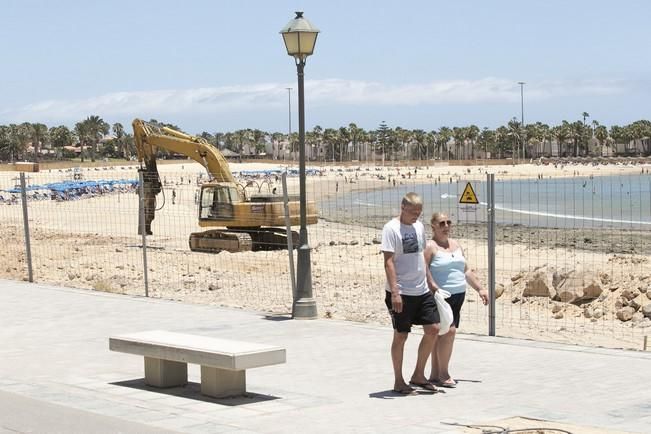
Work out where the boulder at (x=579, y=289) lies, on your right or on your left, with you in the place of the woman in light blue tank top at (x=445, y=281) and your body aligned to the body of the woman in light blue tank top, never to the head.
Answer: on your left

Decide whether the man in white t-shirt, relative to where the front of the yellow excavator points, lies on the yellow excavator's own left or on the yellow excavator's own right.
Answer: on the yellow excavator's own left

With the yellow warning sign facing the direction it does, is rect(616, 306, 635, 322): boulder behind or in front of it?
behind

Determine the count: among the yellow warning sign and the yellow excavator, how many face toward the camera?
1

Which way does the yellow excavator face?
to the viewer's left

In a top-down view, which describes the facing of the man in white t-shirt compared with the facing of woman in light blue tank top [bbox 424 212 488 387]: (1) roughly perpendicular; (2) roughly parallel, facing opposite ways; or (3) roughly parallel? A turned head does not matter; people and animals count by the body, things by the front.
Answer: roughly parallel

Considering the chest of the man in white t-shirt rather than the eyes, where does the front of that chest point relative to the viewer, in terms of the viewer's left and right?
facing the viewer and to the right of the viewer

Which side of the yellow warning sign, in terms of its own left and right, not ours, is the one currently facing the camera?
front

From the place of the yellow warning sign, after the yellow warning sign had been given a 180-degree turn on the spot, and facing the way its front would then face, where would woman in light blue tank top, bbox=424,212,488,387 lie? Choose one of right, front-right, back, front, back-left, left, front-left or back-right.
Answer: back

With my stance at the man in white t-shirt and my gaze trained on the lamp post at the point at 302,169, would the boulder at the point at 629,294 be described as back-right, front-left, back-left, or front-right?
front-right

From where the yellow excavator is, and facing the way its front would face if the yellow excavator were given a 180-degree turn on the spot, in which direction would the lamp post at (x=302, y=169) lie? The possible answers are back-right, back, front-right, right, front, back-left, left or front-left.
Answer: right
